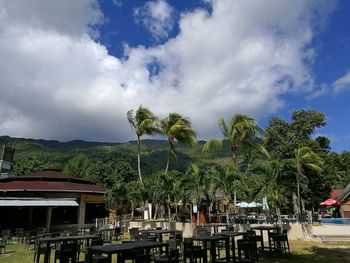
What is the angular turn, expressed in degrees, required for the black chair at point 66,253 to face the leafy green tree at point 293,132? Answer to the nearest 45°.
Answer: approximately 90° to its right

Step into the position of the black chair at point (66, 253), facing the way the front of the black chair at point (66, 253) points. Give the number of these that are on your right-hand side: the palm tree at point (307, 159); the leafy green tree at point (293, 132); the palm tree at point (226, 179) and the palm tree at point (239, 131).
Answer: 4

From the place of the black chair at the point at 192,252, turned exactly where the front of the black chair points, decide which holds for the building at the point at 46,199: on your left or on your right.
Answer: on your left

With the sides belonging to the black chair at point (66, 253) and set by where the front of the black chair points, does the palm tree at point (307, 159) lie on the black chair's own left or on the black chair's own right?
on the black chair's own right

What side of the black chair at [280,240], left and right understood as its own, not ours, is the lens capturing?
left
